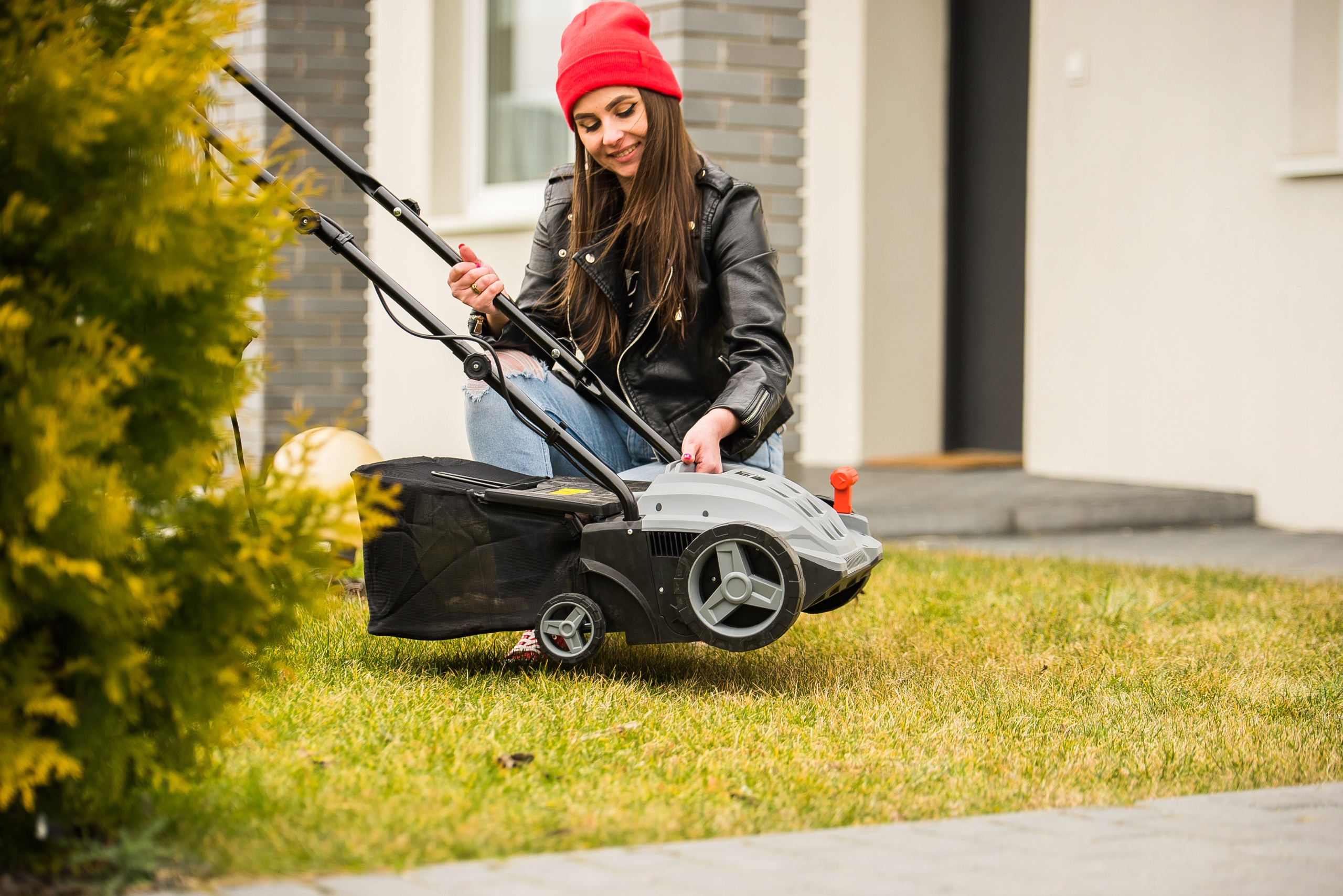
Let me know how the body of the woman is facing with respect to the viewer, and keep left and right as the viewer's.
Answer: facing the viewer and to the left of the viewer

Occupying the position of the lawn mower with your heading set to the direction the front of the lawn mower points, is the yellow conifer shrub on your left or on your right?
on your right

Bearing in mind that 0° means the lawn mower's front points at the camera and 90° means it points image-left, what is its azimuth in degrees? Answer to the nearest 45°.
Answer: approximately 270°

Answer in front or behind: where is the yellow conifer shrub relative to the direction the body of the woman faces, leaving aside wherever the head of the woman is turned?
in front
